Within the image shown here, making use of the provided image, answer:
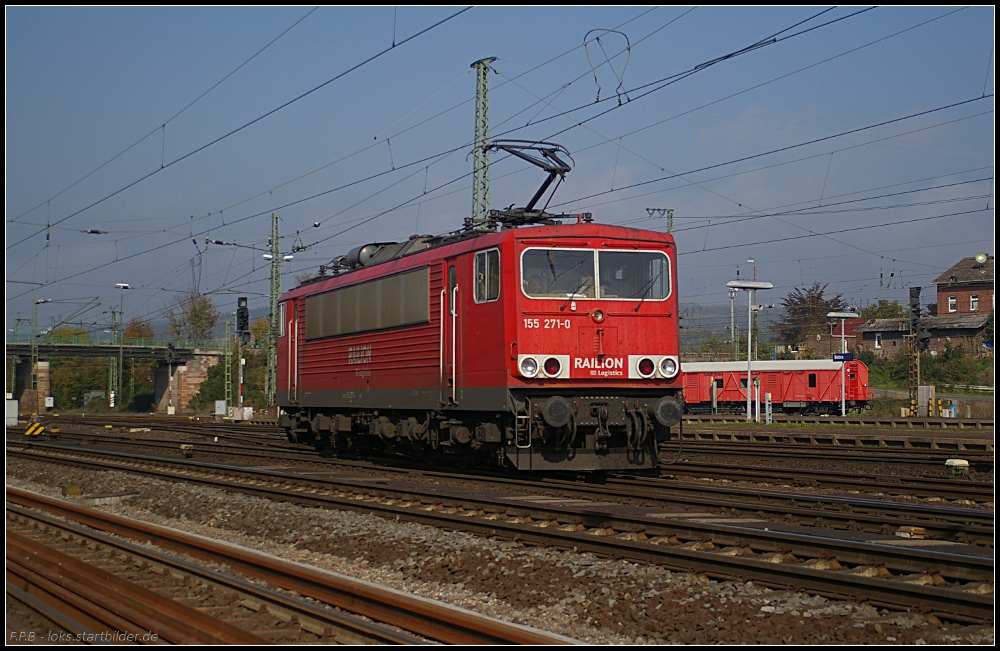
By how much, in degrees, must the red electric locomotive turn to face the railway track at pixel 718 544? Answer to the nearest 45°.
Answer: approximately 45° to its right

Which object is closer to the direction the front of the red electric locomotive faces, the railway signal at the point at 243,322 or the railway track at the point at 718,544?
the railway track

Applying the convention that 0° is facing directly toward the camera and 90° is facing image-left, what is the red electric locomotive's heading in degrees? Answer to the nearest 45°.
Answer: approximately 315°

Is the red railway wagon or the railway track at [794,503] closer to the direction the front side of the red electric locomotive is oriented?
the railway track

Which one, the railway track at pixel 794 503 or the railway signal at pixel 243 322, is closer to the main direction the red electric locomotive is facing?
the railway track

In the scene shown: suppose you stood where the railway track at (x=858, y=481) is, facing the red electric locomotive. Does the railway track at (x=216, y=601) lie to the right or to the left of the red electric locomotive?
left

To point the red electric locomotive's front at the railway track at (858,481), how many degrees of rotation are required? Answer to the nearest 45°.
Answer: approximately 45° to its left
